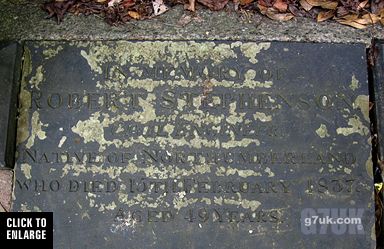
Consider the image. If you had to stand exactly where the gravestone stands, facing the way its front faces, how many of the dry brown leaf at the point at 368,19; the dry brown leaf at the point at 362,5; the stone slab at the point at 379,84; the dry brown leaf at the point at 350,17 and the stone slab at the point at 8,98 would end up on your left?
4

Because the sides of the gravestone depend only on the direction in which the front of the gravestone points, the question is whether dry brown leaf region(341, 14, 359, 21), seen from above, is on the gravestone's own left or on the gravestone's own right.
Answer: on the gravestone's own left

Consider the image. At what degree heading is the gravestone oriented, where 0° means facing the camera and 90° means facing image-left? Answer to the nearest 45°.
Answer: approximately 0°

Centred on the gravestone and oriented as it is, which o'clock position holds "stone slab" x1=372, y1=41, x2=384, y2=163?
The stone slab is roughly at 9 o'clock from the gravestone.

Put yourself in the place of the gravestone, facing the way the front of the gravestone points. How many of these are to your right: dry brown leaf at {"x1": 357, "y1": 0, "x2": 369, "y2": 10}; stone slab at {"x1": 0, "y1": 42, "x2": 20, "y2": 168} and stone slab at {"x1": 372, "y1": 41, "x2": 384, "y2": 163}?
1

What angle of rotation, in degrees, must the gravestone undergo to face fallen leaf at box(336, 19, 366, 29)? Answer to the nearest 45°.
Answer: approximately 90° to its left

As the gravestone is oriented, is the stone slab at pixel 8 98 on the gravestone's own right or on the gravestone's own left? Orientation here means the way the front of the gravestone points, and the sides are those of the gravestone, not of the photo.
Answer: on the gravestone's own right

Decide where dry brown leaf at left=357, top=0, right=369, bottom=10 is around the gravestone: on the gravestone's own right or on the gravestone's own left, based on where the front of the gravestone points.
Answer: on the gravestone's own left

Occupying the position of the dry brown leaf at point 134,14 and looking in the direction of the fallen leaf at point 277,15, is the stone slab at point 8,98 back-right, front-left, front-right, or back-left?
back-right
